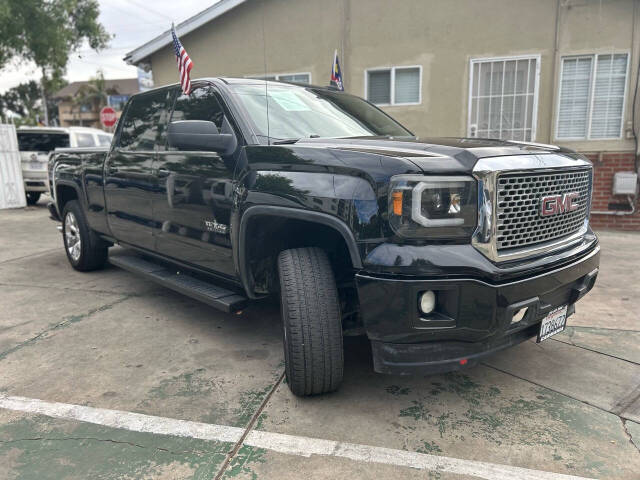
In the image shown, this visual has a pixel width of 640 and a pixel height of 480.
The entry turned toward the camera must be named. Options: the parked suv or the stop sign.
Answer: the stop sign

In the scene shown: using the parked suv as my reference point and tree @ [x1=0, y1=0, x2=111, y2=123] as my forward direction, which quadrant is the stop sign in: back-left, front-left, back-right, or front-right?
front-right

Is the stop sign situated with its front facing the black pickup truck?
yes

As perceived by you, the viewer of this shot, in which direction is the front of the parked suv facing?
facing away from the viewer and to the right of the viewer

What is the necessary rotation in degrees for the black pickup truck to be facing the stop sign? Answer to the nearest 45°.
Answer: approximately 180°

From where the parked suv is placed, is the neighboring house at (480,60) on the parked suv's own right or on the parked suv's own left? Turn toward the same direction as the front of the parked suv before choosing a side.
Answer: on the parked suv's own right

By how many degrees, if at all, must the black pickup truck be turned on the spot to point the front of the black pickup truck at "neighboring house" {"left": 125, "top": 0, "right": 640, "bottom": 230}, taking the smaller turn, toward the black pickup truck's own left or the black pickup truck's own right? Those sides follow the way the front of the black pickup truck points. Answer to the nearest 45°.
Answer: approximately 135° to the black pickup truck's own left

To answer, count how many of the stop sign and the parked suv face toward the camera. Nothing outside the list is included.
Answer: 1

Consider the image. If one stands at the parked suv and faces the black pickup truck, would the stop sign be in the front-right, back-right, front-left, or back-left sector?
back-left

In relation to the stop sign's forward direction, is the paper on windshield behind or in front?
in front

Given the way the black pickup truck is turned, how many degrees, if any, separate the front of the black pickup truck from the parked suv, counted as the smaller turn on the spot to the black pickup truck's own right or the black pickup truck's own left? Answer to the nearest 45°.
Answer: approximately 180°

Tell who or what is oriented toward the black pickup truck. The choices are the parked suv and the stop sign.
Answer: the stop sign

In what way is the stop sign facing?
toward the camera

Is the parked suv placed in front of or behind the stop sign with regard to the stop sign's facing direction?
in front

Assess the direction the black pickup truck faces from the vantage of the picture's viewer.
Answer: facing the viewer and to the right of the viewer

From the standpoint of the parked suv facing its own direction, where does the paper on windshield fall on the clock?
The paper on windshield is roughly at 4 o'clock from the parked suv.

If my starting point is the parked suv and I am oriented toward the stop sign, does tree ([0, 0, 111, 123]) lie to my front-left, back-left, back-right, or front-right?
front-left
